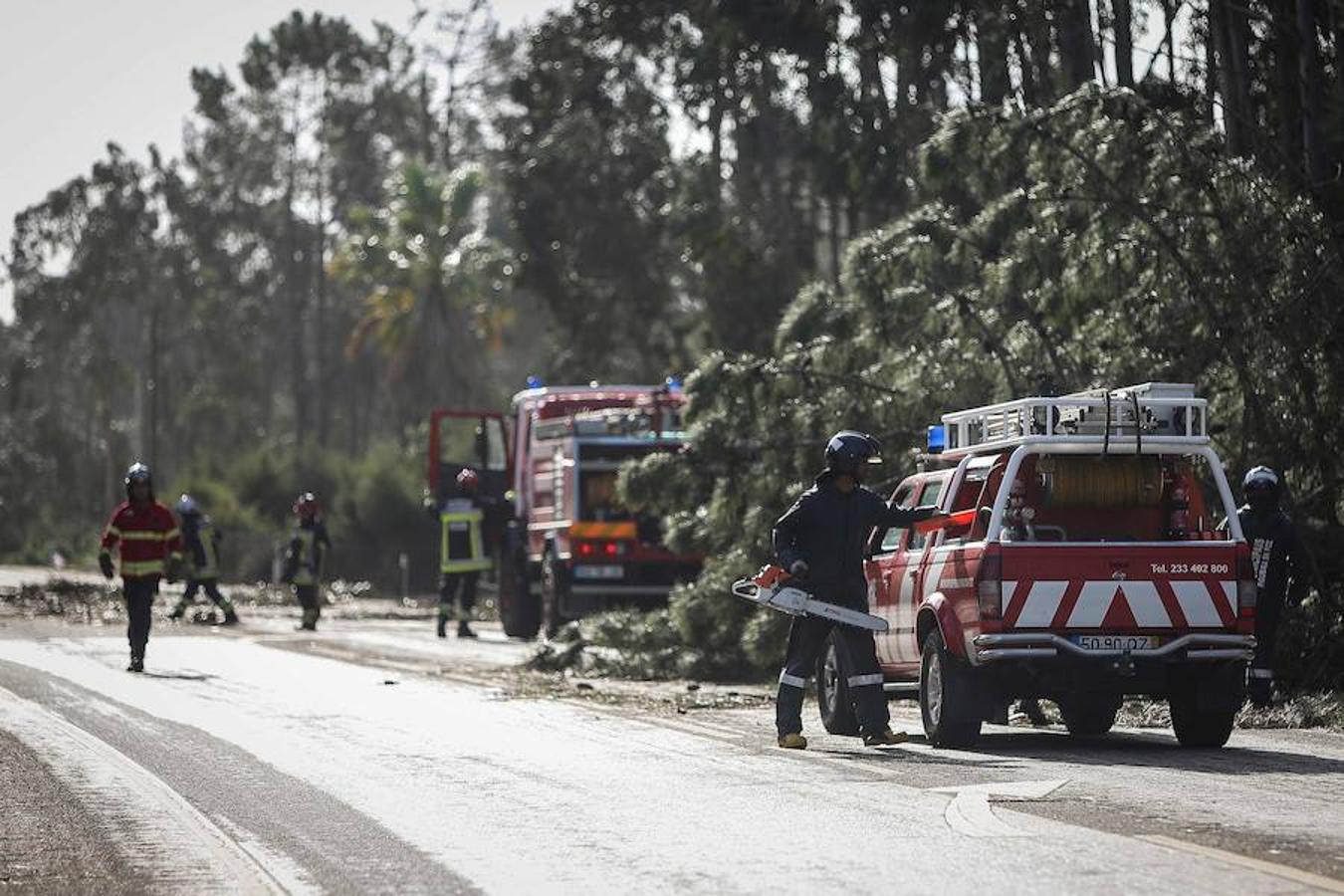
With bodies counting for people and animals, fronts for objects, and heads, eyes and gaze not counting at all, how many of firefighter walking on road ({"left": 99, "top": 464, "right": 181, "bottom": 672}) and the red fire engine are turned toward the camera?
1

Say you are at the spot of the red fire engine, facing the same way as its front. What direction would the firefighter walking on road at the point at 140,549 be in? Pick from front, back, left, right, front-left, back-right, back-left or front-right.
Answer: left

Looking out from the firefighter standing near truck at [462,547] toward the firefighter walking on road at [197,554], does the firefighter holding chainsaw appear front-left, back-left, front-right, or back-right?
back-left

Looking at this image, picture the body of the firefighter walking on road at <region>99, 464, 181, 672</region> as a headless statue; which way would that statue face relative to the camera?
toward the camera

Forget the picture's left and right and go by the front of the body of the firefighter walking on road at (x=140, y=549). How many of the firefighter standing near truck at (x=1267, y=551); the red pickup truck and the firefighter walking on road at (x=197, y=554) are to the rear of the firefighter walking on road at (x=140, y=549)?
1

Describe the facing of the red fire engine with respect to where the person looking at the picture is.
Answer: facing away from the viewer and to the left of the viewer

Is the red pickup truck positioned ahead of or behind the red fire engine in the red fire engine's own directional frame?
behind

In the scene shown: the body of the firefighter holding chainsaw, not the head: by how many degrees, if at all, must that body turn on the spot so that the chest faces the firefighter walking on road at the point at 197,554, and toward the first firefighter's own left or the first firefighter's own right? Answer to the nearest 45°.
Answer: approximately 180°

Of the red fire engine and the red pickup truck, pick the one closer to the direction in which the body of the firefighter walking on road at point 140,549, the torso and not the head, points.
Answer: the red pickup truck

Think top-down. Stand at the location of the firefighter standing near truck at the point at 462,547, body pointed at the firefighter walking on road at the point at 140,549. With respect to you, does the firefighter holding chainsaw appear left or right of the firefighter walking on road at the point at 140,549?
left

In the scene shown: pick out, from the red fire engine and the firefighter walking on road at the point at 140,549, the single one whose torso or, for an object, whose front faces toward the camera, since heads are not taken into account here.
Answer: the firefighter walking on road

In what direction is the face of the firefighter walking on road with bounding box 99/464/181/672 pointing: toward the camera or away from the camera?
toward the camera

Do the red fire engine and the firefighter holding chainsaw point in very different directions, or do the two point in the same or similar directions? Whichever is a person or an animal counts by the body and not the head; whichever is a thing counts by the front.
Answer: very different directions
